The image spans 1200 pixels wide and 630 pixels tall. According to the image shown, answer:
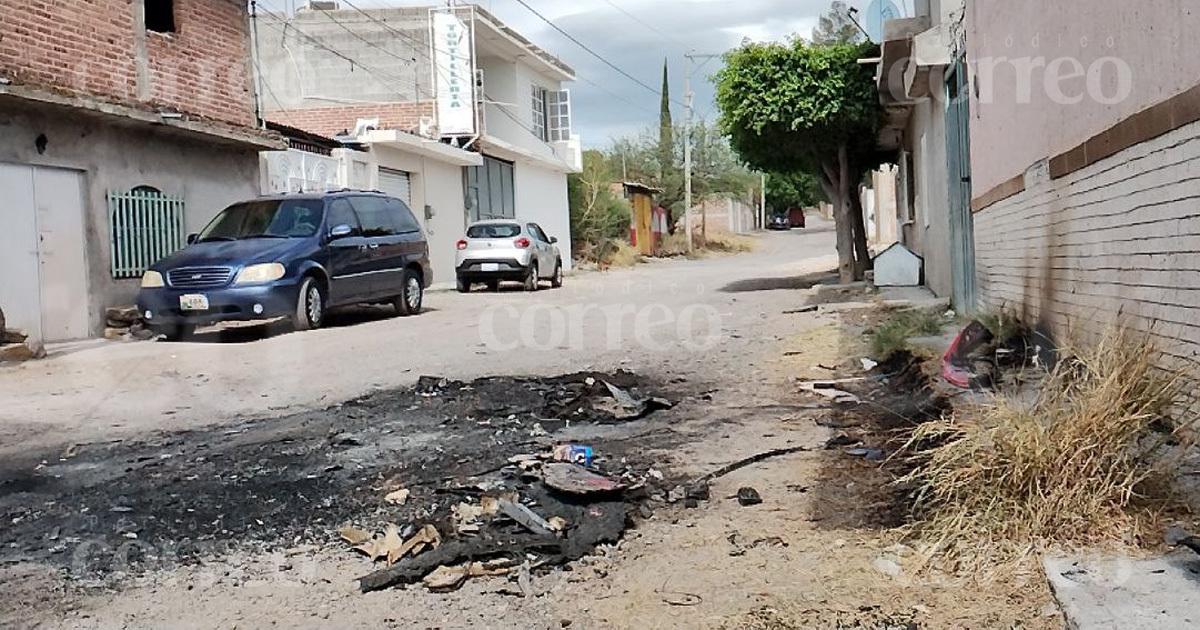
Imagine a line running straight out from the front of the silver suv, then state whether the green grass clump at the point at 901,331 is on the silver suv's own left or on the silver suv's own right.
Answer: on the silver suv's own right

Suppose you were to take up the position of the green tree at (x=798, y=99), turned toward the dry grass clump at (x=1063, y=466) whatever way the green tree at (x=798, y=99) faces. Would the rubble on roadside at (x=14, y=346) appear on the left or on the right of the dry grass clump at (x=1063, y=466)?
right

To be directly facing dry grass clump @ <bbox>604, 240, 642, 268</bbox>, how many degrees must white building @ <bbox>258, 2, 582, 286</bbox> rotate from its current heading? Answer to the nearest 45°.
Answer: approximately 90° to its left

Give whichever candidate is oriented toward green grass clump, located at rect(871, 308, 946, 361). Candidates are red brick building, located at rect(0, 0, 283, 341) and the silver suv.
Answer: the red brick building

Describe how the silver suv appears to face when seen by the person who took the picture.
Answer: facing away from the viewer and to the right of the viewer

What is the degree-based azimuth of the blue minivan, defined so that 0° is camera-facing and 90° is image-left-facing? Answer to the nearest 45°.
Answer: approximately 45°

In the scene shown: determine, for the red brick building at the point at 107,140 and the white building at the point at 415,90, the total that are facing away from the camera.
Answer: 0

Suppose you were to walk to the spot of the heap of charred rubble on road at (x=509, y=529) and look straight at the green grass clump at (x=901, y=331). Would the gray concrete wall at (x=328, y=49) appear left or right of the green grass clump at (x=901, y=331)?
left

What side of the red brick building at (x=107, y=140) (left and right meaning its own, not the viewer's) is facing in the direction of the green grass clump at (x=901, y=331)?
front

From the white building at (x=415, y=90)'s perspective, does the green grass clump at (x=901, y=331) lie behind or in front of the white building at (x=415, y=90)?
in front

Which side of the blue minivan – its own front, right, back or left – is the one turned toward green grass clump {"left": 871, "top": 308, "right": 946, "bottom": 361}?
left

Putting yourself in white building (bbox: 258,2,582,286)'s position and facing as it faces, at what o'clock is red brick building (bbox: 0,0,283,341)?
The red brick building is roughly at 2 o'clock from the white building.

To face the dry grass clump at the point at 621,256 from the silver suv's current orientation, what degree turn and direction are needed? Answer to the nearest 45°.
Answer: approximately 45° to its left

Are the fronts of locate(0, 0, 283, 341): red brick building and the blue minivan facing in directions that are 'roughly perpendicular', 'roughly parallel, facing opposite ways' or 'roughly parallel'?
roughly perpendicular

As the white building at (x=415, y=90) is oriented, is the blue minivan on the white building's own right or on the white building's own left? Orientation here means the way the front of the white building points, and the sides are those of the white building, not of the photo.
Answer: on the white building's own right

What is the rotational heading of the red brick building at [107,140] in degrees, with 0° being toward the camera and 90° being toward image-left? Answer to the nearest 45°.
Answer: approximately 315°

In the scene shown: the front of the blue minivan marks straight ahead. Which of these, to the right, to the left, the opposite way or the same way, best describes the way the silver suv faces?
the opposite way

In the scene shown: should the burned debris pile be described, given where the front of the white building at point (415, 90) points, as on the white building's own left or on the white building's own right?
on the white building's own right

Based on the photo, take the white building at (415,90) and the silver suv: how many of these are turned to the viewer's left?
0
